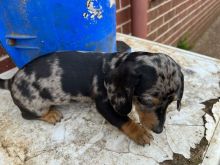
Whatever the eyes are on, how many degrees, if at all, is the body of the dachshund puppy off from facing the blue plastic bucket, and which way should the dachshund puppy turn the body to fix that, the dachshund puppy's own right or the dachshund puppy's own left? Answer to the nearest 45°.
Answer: approximately 135° to the dachshund puppy's own left

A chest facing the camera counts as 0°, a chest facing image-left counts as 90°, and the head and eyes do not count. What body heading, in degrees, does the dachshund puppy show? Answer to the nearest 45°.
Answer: approximately 270°
